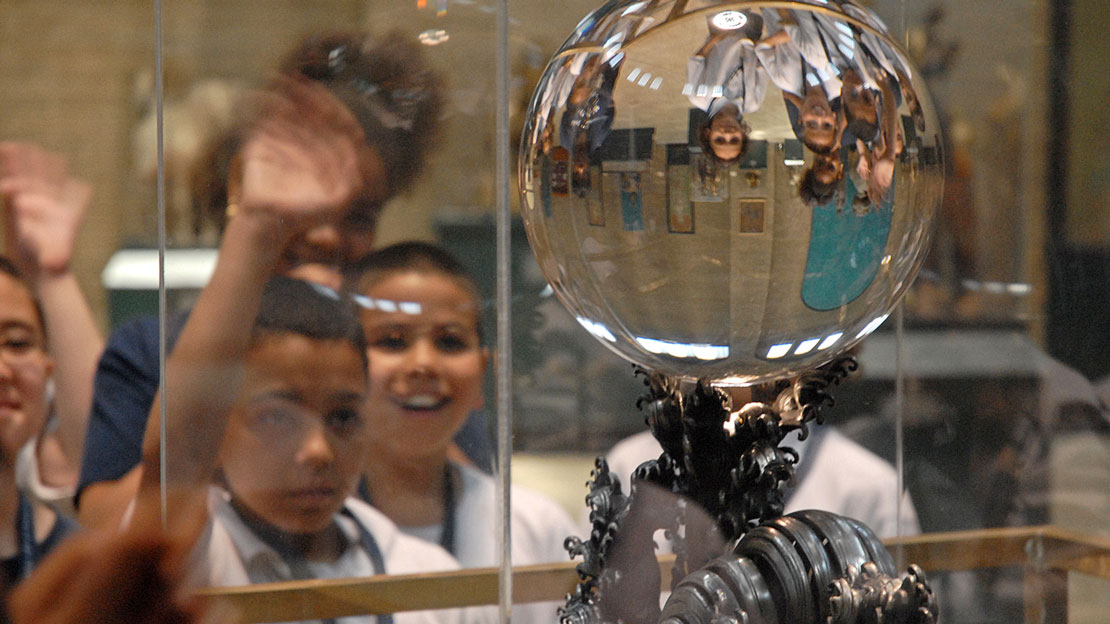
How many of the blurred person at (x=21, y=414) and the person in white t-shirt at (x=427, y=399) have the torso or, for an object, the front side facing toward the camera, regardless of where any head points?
2

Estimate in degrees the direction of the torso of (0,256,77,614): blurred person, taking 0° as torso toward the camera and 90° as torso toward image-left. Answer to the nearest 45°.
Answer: approximately 0°

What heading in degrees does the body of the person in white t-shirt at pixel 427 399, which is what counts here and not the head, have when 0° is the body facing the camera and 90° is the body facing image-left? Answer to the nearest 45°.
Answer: approximately 0°

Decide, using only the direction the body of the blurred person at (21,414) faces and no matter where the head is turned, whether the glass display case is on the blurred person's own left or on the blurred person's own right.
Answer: on the blurred person's own left

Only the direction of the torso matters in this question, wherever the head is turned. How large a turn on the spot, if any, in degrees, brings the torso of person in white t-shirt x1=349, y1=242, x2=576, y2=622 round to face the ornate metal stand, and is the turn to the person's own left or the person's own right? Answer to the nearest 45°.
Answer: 0° — they already face it

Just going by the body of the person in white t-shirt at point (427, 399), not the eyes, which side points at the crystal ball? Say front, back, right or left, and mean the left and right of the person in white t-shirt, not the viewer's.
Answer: front
